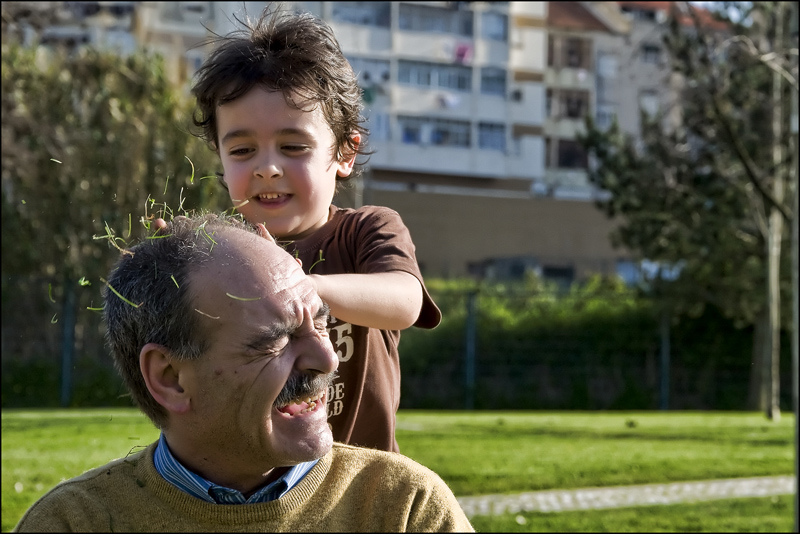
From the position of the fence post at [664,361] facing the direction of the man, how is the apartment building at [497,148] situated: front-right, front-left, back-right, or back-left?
back-right

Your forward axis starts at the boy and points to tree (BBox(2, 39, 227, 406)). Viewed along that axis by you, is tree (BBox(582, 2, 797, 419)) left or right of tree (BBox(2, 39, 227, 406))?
right

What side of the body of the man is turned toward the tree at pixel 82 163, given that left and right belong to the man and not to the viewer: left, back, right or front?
back

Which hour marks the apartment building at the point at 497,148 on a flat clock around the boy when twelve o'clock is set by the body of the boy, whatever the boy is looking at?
The apartment building is roughly at 5 o'clock from the boy.

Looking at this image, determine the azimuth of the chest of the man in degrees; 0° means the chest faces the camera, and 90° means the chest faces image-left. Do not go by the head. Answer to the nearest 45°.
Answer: approximately 0°

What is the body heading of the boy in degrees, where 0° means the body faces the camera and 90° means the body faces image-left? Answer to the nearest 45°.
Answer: approximately 45°

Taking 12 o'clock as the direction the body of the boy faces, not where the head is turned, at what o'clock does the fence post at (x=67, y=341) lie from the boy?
The fence post is roughly at 4 o'clock from the boy.

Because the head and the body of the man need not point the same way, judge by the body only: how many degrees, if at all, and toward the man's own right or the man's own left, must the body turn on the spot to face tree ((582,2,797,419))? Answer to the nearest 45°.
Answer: approximately 135° to the man's own left
